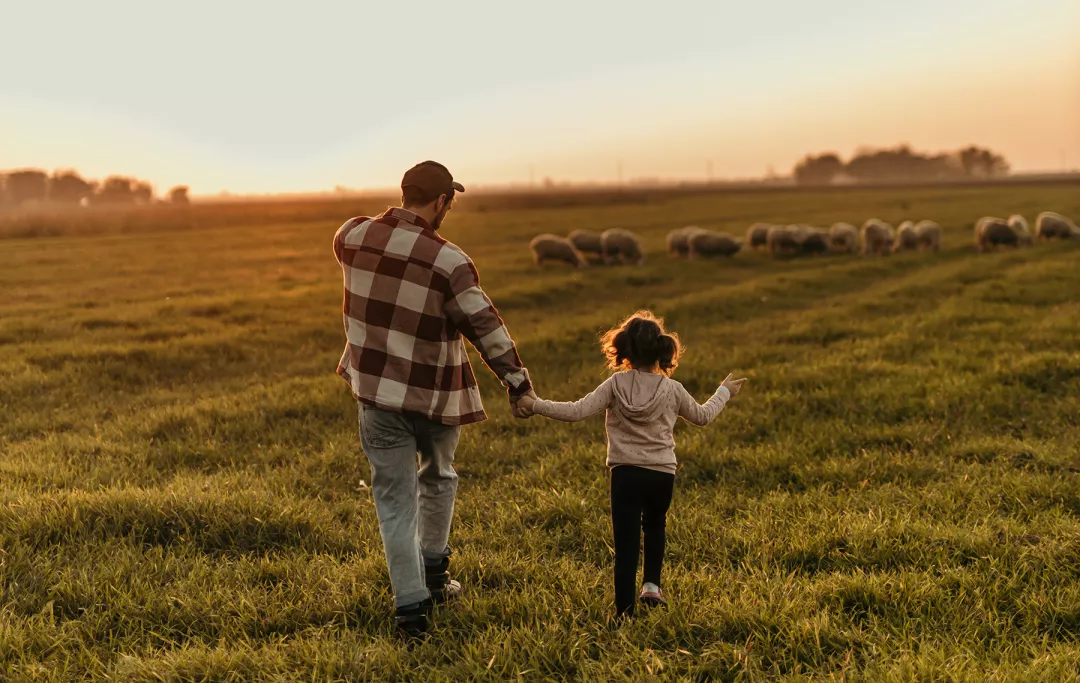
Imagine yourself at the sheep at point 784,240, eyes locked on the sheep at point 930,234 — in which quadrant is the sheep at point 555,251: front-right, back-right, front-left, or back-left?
back-right

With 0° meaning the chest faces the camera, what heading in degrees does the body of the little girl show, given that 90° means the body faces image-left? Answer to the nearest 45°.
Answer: approximately 180°

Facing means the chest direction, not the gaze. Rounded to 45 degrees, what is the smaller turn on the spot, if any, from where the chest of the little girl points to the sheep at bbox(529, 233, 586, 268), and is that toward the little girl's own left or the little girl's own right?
0° — they already face it

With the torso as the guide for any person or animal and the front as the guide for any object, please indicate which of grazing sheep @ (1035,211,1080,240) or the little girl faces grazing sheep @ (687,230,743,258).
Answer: the little girl

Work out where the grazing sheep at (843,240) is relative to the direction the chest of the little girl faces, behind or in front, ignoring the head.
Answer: in front

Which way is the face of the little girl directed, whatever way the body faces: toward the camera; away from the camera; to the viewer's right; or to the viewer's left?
away from the camera

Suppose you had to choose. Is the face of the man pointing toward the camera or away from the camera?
away from the camera

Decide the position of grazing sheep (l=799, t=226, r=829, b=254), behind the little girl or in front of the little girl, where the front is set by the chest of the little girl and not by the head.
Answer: in front

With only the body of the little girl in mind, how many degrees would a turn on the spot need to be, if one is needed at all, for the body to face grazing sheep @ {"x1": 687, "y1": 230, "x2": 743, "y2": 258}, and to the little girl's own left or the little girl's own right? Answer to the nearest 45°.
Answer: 0° — they already face it

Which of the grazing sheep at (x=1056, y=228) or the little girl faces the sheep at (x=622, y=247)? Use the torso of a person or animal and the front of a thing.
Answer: the little girl
